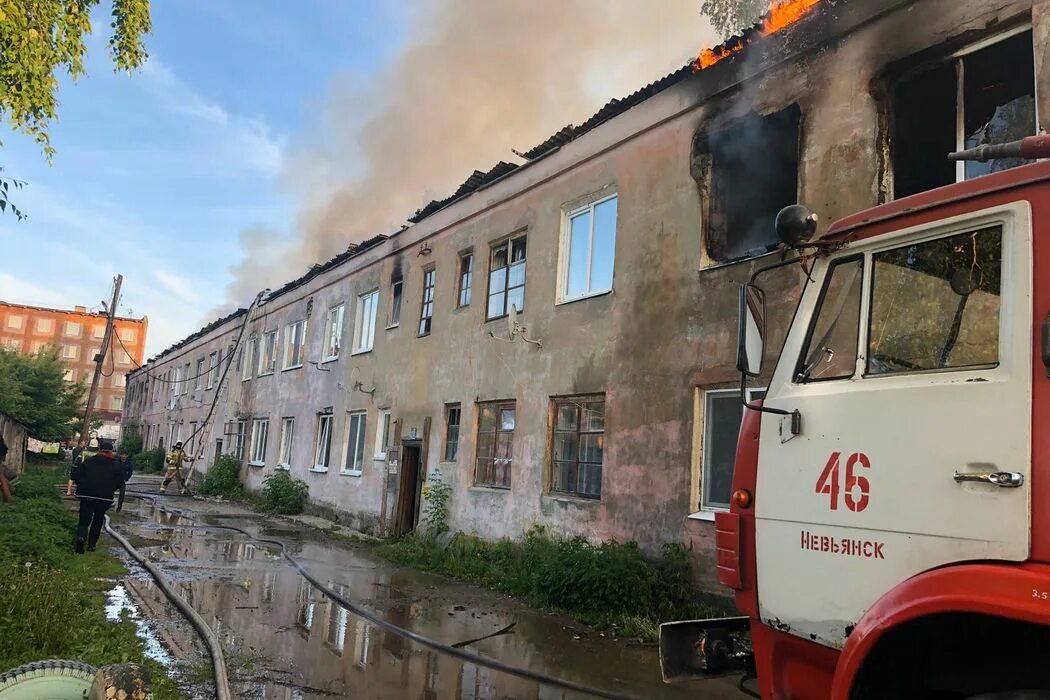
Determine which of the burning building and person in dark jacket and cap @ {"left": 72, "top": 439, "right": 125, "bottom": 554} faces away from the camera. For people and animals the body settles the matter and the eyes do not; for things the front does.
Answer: the person in dark jacket and cap

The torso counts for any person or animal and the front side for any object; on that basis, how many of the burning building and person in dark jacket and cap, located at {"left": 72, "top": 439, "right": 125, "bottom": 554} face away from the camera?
1

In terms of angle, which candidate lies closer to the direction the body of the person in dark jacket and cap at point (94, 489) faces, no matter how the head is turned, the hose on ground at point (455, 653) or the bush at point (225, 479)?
the bush

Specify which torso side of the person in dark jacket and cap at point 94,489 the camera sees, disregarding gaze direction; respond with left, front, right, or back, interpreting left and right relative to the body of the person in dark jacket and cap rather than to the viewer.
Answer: back

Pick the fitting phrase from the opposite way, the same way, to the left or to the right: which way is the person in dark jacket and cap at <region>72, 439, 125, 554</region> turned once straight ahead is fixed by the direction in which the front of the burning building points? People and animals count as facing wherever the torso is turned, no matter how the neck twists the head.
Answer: to the right

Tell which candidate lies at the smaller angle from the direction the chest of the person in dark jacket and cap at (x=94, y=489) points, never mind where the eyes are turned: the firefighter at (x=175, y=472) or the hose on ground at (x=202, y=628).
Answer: the firefighter

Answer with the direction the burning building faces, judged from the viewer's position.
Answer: facing the viewer and to the left of the viewer

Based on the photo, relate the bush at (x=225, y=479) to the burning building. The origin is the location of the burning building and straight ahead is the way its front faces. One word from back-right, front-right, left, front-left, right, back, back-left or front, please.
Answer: right

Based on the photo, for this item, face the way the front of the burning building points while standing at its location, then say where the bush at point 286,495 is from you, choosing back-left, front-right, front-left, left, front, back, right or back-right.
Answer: right

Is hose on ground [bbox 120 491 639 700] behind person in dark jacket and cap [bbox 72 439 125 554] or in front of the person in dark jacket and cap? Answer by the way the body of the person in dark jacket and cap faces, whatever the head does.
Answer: behind

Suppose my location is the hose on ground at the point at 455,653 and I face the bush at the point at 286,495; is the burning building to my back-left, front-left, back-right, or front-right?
front-right

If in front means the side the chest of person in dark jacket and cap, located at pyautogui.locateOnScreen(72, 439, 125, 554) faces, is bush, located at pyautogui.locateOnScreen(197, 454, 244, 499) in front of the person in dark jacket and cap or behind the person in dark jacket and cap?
in front

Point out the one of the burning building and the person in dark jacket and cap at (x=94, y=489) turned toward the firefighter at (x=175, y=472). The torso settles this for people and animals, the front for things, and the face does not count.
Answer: the person in dark jacket and cap at (x=94, y=489)

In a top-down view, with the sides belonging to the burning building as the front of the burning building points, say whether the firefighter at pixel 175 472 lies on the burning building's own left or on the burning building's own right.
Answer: on the burning building's own right

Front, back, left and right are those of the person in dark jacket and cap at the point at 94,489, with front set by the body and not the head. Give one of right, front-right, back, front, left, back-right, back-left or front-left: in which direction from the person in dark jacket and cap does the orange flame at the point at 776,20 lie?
back-right

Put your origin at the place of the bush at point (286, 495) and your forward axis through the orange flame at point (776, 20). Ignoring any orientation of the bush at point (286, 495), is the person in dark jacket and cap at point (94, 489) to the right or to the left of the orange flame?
right

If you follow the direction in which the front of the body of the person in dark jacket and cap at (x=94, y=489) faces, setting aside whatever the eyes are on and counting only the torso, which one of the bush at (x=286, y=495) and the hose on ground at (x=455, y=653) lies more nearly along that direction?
the bush

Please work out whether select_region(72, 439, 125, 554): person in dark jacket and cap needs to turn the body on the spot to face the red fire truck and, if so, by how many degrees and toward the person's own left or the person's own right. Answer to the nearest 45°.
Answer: approximately 180°
